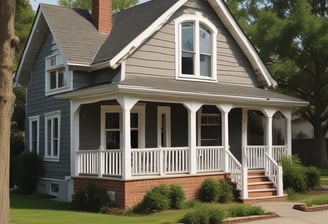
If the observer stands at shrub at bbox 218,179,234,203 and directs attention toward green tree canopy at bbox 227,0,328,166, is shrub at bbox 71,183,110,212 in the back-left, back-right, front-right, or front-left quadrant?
back-left

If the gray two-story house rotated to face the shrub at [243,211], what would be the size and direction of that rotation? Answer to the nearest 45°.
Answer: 0° — it already faces it

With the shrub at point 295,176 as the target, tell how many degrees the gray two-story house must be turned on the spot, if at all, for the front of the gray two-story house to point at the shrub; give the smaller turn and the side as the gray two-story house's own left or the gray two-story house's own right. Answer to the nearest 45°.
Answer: approximately 45° to the gray two-story house's own left

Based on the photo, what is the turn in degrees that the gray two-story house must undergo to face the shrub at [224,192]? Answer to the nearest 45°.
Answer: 0° — it already faces it

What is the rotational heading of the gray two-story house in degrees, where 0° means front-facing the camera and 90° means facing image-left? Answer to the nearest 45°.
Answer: approximately 315°

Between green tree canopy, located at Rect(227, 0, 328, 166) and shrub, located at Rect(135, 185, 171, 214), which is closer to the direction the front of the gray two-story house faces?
the shrub

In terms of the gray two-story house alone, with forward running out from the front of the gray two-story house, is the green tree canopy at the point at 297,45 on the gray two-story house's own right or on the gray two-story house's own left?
on the gray two-story house's own left
